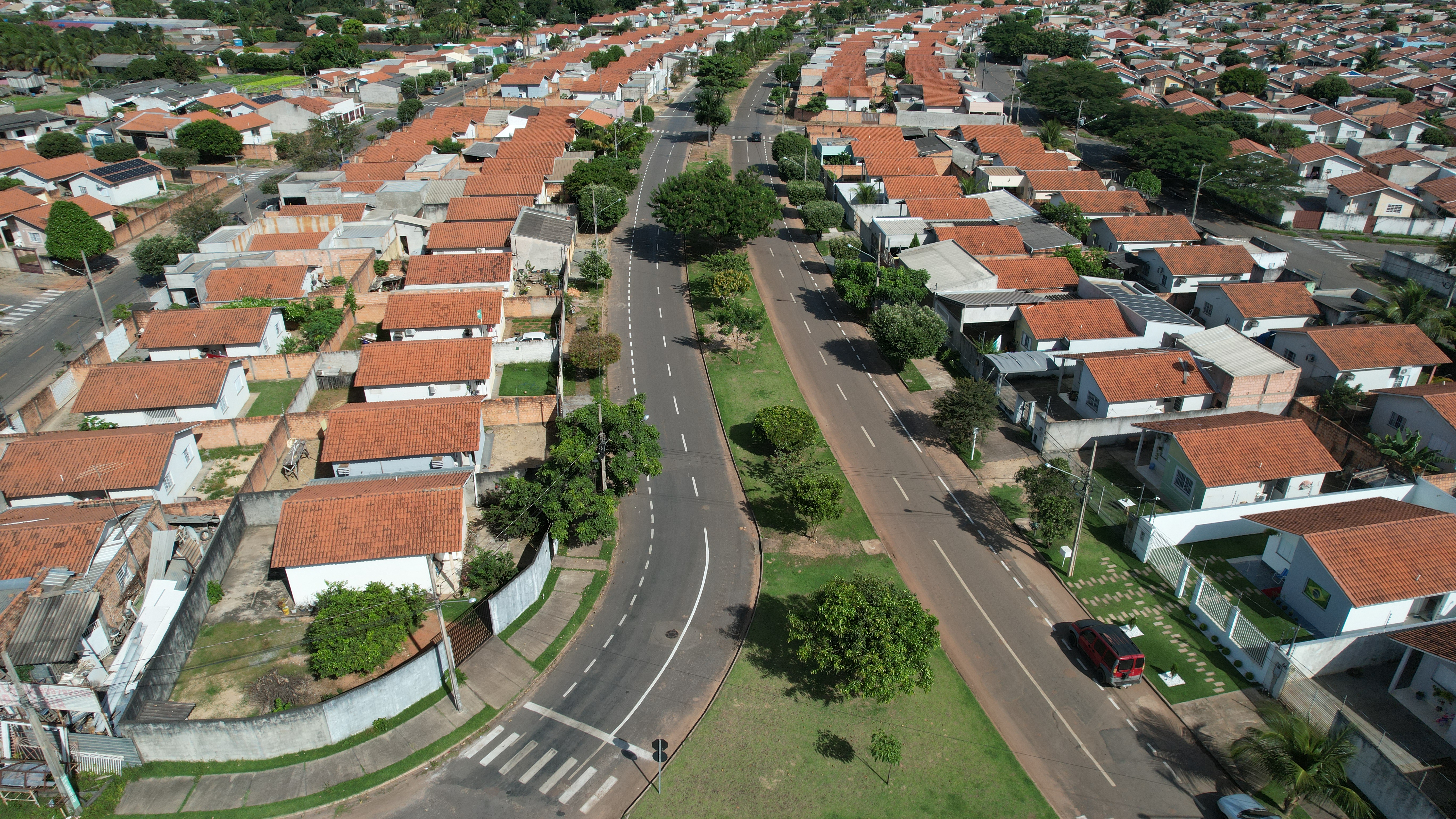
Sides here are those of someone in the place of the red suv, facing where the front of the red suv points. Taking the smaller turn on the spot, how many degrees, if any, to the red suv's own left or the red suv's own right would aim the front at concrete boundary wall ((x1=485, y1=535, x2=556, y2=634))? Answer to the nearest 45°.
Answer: approximately 45° to the red suv's own left

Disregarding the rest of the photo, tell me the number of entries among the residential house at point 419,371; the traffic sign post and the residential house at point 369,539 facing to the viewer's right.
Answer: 2

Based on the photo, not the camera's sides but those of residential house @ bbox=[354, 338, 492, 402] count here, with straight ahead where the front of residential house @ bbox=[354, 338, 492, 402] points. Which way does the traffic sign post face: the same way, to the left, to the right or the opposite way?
to the left

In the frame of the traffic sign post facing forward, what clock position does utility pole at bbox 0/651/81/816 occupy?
The utility pole is roughly at 9 o'clock from the traffic sign post.

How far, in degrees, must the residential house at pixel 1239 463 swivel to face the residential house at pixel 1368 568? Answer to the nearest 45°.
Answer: approximately 90° to its left

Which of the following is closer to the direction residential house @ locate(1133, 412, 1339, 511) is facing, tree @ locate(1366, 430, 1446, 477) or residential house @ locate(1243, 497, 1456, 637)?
the residential house

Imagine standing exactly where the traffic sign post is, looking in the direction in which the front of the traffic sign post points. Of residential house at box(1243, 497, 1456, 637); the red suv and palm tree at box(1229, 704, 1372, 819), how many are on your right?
3

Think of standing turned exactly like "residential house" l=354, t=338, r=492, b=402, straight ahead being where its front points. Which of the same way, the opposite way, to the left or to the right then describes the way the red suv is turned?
to the left

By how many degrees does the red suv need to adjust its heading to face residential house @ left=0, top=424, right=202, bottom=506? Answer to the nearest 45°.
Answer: approximately 45° to its left

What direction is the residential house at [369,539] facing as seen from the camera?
to the viewer's right

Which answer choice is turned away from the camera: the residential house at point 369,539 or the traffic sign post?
the traffic sign post

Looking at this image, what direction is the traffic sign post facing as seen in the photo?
away from the camera
